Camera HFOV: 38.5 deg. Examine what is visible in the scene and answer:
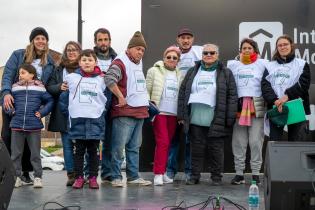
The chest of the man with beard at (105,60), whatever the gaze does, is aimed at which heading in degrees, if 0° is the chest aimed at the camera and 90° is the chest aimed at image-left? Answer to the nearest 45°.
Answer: approximately 0°

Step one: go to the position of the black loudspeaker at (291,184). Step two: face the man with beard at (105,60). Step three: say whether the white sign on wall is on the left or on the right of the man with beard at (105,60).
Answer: right

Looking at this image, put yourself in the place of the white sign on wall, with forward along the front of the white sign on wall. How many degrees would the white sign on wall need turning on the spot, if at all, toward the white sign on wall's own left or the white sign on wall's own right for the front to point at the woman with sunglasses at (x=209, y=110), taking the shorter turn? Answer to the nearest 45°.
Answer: approximately 45° to the white sign on wall's own right

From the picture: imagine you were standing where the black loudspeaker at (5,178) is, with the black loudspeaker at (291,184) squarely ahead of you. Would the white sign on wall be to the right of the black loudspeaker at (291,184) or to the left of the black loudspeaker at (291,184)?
left

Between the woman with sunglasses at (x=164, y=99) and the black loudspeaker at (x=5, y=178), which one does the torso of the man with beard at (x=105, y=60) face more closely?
the black loudspeaker

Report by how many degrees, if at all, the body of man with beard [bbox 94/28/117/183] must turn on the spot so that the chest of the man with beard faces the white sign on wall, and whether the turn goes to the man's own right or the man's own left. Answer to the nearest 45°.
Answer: approximately 90° to the man's own left

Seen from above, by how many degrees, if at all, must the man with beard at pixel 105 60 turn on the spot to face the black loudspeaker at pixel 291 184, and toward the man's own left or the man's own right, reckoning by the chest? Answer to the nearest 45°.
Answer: approximately 45° to the man's own left

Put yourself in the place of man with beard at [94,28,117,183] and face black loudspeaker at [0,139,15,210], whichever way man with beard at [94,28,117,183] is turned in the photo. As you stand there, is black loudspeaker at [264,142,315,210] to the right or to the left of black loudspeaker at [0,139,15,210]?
left
